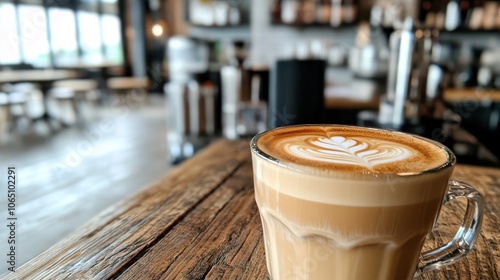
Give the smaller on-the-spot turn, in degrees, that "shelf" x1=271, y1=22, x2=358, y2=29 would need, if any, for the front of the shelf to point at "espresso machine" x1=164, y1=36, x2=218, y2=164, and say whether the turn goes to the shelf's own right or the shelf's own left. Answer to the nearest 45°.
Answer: approximately 45° to the shelf's own right

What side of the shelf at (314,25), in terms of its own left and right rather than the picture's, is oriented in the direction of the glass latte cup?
front

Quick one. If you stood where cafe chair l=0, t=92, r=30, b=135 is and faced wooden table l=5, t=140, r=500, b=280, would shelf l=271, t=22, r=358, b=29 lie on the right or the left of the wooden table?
left

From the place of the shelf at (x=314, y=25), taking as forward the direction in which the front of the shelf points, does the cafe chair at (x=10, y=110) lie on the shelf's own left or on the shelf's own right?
on the shelf's own right

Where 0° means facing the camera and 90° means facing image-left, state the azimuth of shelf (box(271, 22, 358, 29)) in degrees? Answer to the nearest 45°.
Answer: approximately 0°

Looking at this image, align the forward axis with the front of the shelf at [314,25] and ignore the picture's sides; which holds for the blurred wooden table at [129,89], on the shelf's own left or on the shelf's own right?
on the shelf's own right

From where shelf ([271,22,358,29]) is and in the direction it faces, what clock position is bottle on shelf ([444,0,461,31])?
The bottle on shelf is roughly at 9 o'clock from the shelf.

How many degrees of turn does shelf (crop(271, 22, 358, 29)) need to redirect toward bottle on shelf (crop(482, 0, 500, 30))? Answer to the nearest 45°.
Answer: approximately 90° to its left

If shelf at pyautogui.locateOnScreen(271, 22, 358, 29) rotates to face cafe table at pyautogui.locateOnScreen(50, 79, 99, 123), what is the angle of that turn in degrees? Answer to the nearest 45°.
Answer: approximately 90° to its right
